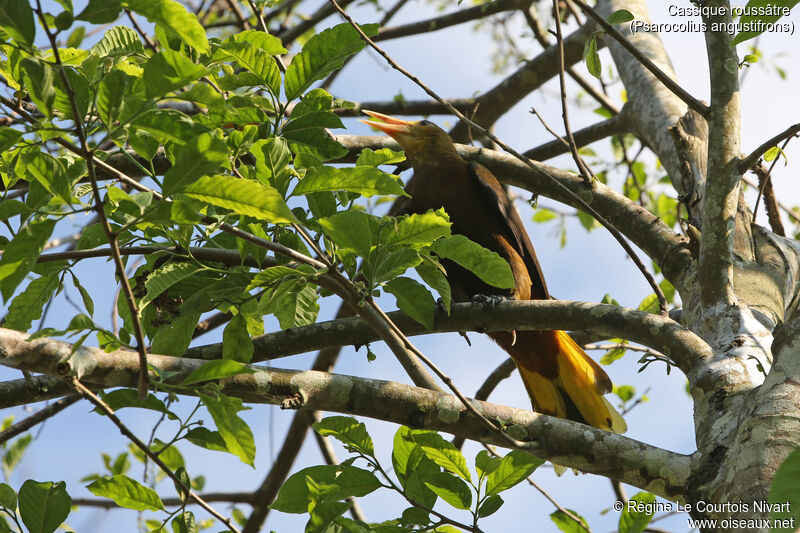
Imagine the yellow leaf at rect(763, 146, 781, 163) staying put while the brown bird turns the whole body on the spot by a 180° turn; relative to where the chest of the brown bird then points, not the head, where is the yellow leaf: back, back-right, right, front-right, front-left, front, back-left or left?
front-right

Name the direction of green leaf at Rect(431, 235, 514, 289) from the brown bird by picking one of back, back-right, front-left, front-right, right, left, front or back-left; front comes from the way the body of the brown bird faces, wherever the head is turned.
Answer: left

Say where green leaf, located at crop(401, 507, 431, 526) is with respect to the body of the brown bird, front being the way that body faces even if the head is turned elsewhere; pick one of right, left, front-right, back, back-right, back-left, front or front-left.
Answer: left

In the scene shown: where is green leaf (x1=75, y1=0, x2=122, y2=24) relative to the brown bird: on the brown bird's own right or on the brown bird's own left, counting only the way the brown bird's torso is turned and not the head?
on the brown bird's own left

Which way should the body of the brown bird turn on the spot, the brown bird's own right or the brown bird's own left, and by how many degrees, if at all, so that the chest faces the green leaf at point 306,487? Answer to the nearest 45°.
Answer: approximately 90° to the brown bird's own left

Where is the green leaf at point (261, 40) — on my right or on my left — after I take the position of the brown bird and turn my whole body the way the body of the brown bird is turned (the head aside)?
on my left

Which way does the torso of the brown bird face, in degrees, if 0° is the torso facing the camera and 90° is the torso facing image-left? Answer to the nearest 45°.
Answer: approximately 90°
